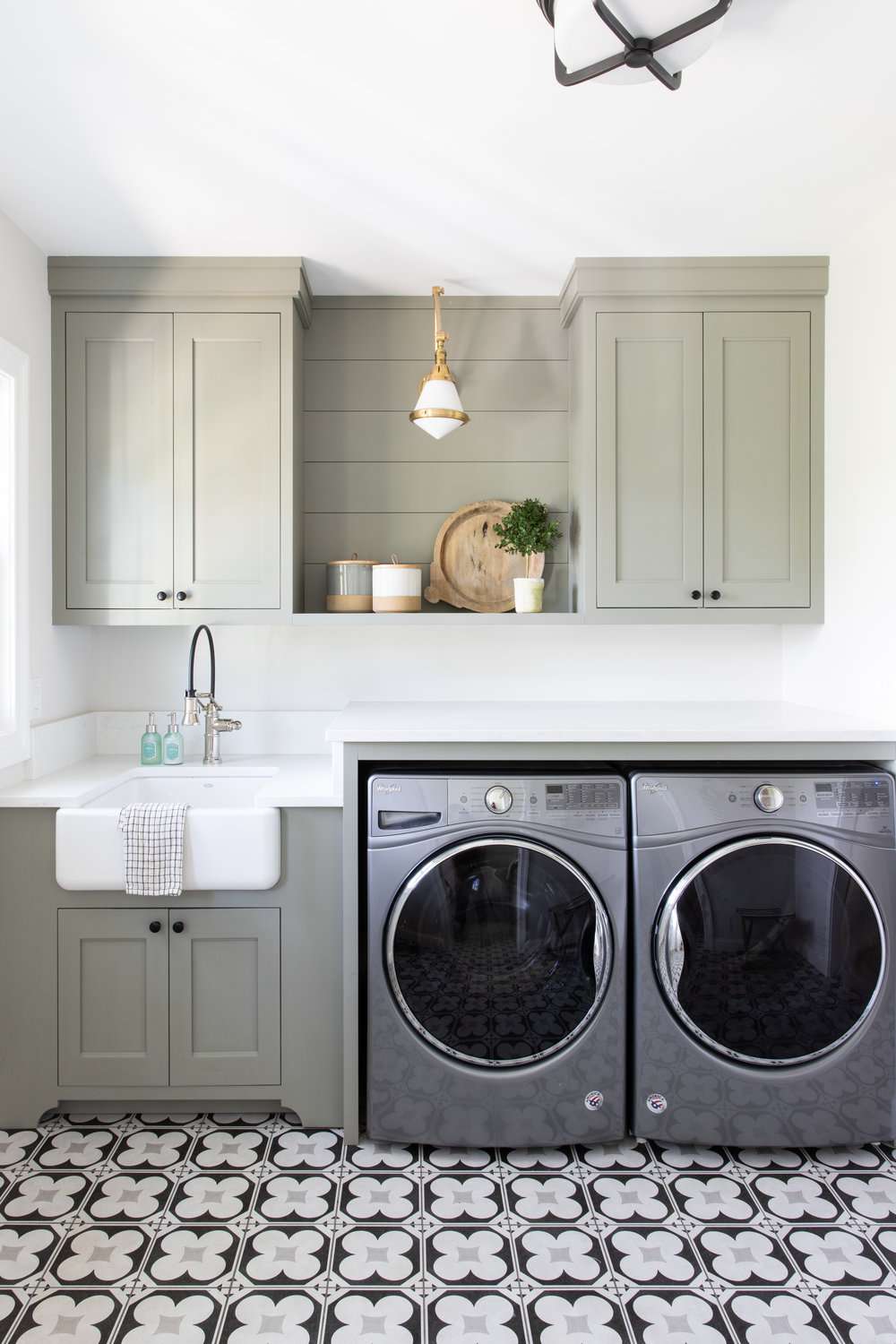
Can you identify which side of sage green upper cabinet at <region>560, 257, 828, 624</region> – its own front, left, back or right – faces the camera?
front

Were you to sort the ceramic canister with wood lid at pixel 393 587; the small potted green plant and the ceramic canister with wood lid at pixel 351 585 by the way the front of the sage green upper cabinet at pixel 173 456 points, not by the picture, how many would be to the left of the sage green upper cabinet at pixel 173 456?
3

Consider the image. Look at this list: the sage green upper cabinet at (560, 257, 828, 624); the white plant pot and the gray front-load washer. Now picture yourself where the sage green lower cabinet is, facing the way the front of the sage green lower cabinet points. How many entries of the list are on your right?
0

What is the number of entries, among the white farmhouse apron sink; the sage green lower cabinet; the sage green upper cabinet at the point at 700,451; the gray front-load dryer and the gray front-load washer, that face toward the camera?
5

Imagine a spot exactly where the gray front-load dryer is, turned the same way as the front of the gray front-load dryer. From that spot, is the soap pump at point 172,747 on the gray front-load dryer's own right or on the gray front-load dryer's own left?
on the gray front-load dryer's own right

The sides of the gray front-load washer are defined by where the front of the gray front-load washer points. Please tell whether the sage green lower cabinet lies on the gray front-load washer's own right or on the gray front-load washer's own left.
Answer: on the gray front-load washer's own right

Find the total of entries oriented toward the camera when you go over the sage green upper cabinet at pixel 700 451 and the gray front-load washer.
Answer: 2

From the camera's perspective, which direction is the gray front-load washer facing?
toward the camera

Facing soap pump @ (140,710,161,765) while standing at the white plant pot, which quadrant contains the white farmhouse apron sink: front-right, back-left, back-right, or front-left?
front-left

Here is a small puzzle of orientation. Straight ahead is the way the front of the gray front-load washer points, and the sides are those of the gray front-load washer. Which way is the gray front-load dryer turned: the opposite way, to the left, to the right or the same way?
the same way
